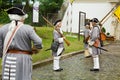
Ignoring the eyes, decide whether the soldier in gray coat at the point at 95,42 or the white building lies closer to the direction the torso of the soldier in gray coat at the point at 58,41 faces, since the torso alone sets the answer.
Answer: the soldier in gray coat at the point at 95,42

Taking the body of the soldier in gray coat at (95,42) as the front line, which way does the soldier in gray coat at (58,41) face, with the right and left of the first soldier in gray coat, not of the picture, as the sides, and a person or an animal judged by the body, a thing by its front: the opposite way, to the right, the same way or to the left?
the opposite way

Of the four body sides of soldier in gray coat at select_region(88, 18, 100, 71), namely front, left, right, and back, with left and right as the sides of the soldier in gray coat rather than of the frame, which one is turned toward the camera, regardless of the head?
left

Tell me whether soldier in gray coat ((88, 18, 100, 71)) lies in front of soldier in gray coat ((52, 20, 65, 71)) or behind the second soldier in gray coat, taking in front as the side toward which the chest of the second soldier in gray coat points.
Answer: in front

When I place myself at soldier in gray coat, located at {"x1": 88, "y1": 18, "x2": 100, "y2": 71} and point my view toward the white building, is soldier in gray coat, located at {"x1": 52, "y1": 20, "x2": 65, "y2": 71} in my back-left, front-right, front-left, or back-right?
back-left

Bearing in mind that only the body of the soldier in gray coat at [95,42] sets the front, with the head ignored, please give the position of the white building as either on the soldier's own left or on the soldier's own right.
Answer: on the soldier's own right

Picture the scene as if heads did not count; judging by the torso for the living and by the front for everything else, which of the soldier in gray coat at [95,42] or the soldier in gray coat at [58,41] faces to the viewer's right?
the soldier in gray coat at [58,41]

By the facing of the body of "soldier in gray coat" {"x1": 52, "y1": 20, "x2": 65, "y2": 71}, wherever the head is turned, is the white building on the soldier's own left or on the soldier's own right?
on the soldier's own left

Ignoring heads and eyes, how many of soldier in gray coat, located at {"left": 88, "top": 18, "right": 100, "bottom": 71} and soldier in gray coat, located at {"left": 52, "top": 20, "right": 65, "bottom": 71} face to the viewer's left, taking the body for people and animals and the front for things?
1

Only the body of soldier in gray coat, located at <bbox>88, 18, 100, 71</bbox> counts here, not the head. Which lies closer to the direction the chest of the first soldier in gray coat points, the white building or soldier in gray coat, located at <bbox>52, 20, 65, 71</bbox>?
the soldier in gray coat, located at <bbox>52, 20, 65, 71</bbox>

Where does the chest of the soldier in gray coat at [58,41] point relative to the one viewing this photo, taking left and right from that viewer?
facing to the right of the viewer
